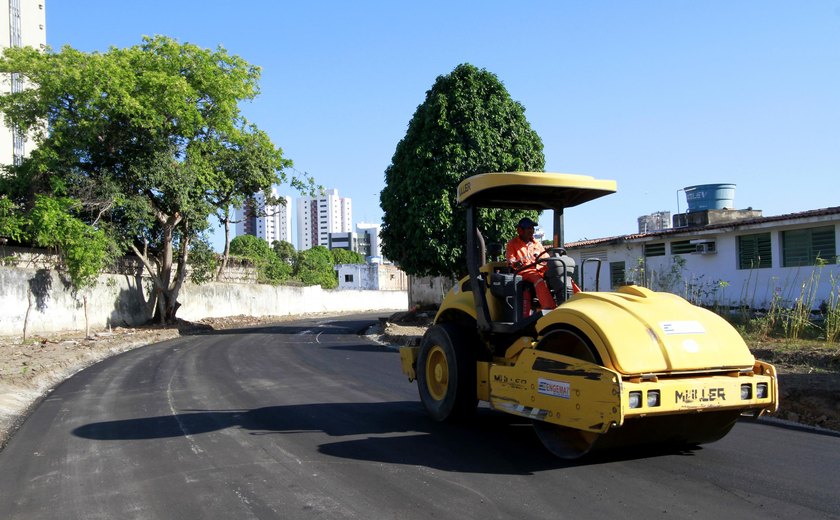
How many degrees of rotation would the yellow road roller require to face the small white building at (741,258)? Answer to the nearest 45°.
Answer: approximately 135° to its left

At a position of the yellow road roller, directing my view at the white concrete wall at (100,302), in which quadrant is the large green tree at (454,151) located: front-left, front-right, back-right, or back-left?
front-right

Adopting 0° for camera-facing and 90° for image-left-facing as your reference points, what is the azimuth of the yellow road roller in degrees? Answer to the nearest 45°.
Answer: approximately 315°

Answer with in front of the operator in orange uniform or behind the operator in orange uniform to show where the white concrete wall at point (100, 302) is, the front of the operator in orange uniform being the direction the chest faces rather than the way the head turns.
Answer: behind

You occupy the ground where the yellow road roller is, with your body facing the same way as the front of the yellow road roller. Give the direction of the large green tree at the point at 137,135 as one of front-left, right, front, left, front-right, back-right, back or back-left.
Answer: back

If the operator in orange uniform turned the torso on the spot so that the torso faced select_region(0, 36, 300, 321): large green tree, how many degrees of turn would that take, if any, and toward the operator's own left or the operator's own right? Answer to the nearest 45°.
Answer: approximately 180°

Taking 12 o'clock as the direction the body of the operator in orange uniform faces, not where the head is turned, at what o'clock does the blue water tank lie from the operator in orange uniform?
The blue water tank is roughly at 8 o'clock from the operator in orange uniform.

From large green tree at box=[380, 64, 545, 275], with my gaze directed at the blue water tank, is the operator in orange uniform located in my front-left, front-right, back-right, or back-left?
back-right

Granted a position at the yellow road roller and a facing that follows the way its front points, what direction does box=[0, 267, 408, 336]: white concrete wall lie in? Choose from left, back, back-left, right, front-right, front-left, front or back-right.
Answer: back

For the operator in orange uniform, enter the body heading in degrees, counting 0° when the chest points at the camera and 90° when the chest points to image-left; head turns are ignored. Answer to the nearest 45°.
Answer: approximately 315°
